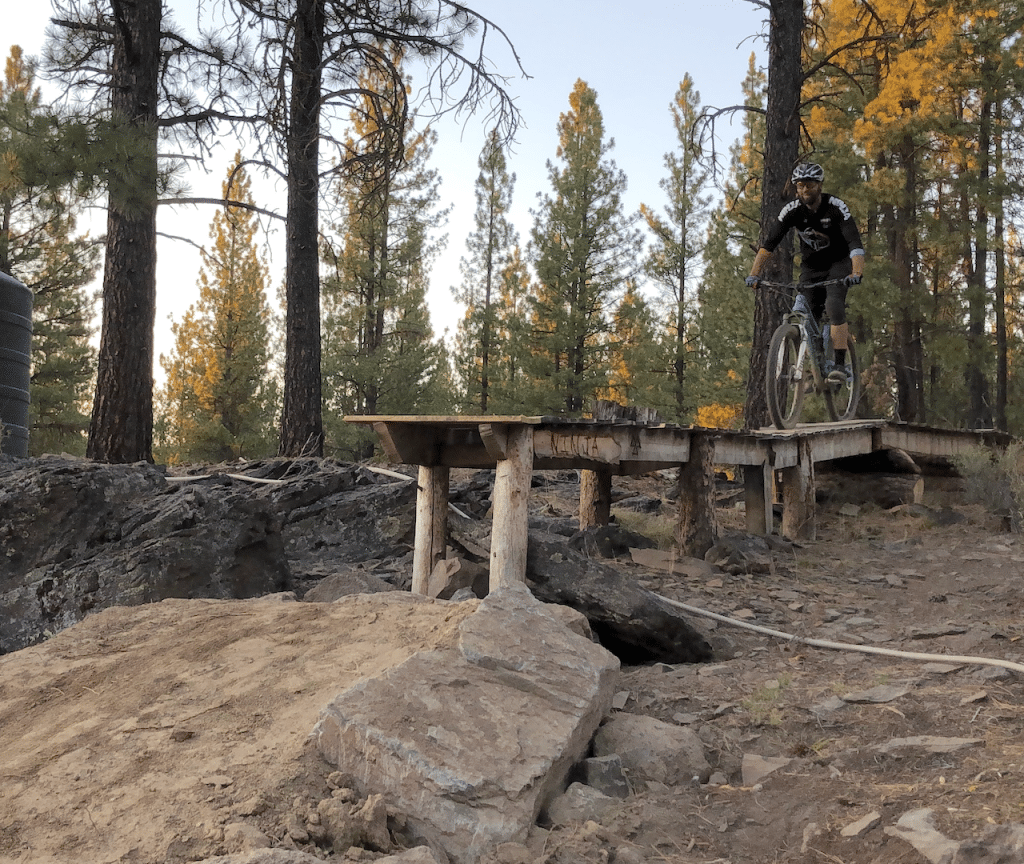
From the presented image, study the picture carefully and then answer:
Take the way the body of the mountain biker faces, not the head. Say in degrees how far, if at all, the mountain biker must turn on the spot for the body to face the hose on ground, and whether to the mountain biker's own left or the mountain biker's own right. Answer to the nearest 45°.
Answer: approximately 45° to the mountain biker's own left

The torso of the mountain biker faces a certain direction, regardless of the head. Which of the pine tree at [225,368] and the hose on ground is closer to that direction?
the hose on ground

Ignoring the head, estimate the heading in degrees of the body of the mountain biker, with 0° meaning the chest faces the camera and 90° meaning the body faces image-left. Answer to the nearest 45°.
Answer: approximately 45°

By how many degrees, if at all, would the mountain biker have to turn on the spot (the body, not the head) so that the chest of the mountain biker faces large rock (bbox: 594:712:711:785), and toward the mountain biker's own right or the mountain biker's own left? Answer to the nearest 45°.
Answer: approximately 45° to the mountain biker's own left

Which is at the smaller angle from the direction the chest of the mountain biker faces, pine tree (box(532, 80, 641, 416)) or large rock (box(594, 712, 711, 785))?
the large rock

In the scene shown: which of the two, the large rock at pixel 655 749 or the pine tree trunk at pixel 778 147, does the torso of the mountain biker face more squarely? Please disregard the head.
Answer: the large rock

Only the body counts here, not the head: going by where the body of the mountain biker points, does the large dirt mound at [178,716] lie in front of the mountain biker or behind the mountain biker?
in front

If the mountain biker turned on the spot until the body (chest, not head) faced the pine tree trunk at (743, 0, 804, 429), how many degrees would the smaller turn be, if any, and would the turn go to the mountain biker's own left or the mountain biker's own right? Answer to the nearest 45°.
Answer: approximately 135° to the mountain biker's own right

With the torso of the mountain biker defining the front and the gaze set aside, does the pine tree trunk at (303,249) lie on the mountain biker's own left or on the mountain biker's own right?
on the mountain biker's own right

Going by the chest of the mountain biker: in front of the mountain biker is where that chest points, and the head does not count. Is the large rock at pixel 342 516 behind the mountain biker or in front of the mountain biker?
in front

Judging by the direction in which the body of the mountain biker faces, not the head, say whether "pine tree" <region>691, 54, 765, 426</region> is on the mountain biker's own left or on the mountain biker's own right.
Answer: on the mountain biker's own right

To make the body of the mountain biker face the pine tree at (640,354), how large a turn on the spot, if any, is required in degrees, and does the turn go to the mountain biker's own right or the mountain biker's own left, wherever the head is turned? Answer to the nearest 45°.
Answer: approximately 135° to the mountain biker's own right

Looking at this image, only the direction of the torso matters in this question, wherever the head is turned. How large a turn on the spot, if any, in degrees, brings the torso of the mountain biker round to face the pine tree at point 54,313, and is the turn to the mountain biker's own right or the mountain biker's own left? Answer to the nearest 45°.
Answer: approximately 90° to the mountain biker's own right

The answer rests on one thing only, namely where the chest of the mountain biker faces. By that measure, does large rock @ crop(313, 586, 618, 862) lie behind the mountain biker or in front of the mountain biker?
in front

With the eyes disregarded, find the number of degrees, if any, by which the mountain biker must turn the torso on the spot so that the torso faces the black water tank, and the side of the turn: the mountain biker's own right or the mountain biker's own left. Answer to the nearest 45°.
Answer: approximately 45° to the mountain biker's own right
